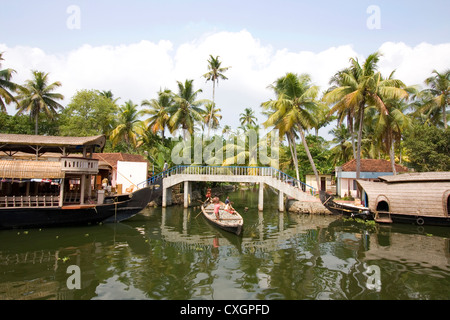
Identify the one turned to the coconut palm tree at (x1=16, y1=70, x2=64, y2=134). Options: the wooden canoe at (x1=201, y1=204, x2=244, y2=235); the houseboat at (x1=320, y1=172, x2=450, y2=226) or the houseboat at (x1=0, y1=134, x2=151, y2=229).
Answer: the houseboat at (x1=320, y1=172, x2=450, y2=226)

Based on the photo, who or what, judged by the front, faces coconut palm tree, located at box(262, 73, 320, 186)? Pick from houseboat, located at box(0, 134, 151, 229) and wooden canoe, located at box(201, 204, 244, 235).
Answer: the houseboat

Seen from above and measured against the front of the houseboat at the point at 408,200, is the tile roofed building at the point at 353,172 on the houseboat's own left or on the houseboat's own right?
on the houseboat's own right

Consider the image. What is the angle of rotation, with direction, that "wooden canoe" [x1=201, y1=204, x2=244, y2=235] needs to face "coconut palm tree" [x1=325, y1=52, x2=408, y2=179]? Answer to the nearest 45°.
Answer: approximately 90° to its left

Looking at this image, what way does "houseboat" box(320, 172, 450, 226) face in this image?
to the viewer's left

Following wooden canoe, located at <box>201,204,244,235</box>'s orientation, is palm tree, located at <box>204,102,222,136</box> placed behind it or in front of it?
behind

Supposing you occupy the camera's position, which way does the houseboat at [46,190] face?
facing to the right of the viewer

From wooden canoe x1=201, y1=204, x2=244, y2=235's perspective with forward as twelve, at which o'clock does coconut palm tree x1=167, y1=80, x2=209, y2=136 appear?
The coconut palm tree is roughly at 7 o'clock from the wooden canoe.

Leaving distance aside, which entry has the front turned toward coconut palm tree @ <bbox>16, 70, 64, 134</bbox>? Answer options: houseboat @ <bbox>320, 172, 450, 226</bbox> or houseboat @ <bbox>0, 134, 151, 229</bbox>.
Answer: houseboat @ <bbox>320, 172, 450, 226</bbox>

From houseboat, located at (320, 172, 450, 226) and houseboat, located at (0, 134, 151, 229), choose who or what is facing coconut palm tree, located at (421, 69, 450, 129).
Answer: houseboat, located at (0, 134, 151, 229)
